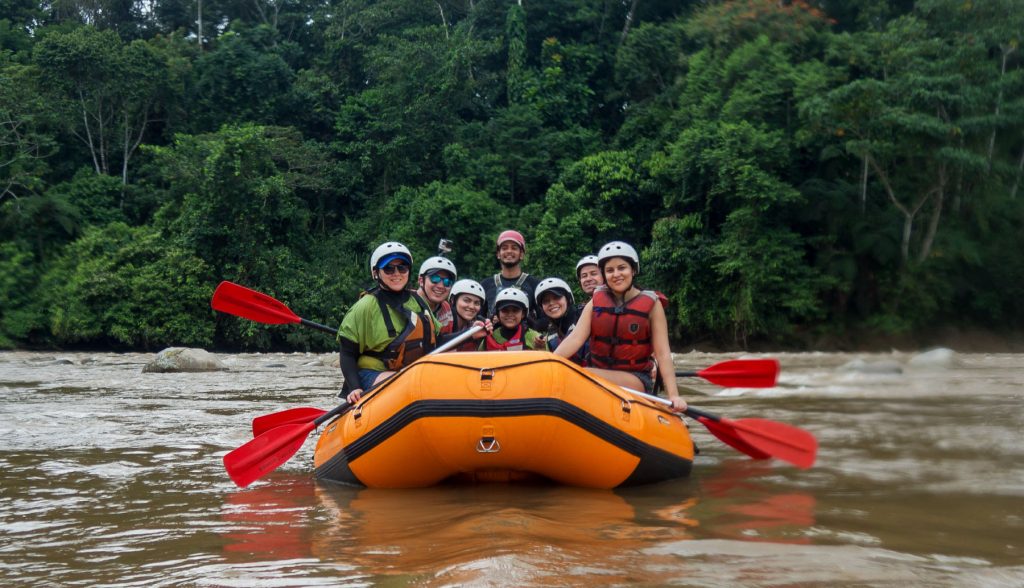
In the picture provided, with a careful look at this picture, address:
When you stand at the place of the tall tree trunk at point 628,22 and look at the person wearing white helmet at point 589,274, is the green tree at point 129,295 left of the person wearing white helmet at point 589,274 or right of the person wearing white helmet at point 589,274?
right

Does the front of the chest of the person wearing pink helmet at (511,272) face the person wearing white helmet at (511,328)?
yes

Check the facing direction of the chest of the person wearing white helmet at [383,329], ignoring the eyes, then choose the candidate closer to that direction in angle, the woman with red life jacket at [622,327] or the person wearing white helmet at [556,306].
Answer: the woman with red life jacket

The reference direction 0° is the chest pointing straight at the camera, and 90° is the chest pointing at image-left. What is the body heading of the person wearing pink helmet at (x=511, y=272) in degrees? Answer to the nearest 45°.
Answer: approximately 0°

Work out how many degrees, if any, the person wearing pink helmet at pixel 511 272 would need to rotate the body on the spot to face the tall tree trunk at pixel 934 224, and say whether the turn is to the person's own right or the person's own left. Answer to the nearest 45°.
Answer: approximately 135° to the person's own left

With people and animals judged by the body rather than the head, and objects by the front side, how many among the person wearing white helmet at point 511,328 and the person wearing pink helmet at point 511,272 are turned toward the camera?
2

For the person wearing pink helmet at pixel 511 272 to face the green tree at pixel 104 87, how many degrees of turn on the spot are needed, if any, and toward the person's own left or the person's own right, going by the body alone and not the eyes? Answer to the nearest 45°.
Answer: approximately 135° to the person's own right

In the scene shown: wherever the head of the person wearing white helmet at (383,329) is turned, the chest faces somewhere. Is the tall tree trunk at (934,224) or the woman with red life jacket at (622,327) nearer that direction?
the woman with red life jacket

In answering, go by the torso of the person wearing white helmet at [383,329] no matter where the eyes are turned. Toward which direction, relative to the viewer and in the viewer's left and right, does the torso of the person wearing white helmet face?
facing the viewer and to the right of the viewer

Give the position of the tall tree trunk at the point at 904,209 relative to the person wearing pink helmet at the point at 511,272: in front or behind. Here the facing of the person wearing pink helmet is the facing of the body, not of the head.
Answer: behind

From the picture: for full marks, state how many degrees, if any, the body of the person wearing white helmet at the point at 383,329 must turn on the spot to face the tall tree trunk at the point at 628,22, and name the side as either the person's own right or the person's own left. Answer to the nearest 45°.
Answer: approximately 135° to the person's own left
